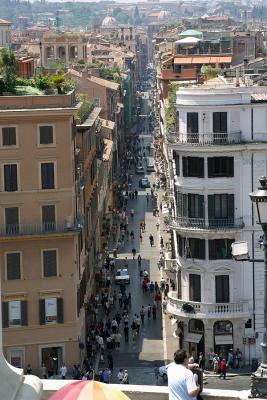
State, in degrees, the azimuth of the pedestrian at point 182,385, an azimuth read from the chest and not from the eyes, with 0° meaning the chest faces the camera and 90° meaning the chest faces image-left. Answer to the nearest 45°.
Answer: approximately 225°

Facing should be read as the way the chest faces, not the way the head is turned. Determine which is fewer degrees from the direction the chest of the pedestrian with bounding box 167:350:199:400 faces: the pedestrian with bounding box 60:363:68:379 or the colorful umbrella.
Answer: the pedestrian
